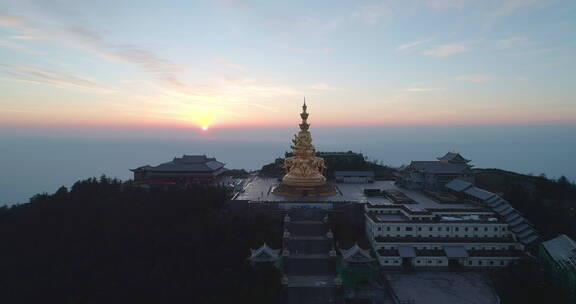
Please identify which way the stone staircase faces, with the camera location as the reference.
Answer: facing the viewer

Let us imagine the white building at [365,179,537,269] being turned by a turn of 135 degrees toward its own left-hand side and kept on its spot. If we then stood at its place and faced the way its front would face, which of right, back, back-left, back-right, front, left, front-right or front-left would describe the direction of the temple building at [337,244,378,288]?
back

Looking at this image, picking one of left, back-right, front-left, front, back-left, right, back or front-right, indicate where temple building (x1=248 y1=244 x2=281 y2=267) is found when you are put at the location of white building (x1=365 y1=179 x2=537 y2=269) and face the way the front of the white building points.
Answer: front-right

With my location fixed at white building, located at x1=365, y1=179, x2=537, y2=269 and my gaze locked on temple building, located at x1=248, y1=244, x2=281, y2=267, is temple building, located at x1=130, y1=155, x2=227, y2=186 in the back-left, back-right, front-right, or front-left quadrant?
front-right

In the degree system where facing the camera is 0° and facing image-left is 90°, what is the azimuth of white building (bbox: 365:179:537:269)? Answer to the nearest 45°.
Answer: approximately 0°

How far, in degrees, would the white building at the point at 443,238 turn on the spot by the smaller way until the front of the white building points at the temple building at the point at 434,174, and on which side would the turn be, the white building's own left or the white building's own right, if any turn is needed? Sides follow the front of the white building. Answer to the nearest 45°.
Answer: approximately 180°

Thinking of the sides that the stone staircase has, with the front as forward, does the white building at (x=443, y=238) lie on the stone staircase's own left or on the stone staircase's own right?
on the stone staircase's own left

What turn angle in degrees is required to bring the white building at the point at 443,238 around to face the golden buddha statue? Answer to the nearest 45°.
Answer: approximately 135° to its right

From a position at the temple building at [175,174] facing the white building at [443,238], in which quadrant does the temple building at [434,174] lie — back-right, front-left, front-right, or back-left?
front-left

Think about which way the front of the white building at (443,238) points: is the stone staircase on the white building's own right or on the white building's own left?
on the white building's own right

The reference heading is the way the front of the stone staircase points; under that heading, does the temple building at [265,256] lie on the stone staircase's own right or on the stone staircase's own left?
on the stone staircase's own right
